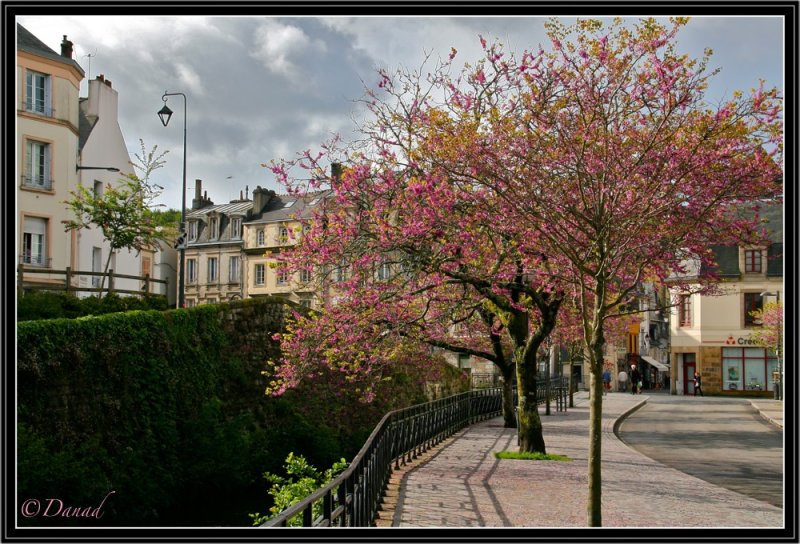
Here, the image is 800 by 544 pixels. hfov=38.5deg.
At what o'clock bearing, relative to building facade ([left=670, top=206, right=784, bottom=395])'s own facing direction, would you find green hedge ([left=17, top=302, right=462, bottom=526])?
The green hedge is roughly at 1 o'clock from the building facade.

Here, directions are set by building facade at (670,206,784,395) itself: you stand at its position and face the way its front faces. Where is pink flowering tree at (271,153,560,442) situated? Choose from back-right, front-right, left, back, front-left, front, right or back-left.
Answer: front

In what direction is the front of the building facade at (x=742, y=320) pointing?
toward the camera

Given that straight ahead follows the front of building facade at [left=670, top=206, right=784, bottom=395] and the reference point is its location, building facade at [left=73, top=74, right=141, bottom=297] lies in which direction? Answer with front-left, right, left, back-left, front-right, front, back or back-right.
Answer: front-right

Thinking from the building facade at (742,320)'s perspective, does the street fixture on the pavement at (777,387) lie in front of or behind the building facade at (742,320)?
in front

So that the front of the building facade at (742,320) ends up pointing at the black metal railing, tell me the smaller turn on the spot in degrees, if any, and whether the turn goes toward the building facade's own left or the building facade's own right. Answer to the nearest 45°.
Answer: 0° — it already faces it

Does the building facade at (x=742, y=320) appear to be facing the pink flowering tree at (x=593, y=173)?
yes

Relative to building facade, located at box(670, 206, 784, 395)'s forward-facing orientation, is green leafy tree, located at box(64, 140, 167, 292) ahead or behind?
ahead
